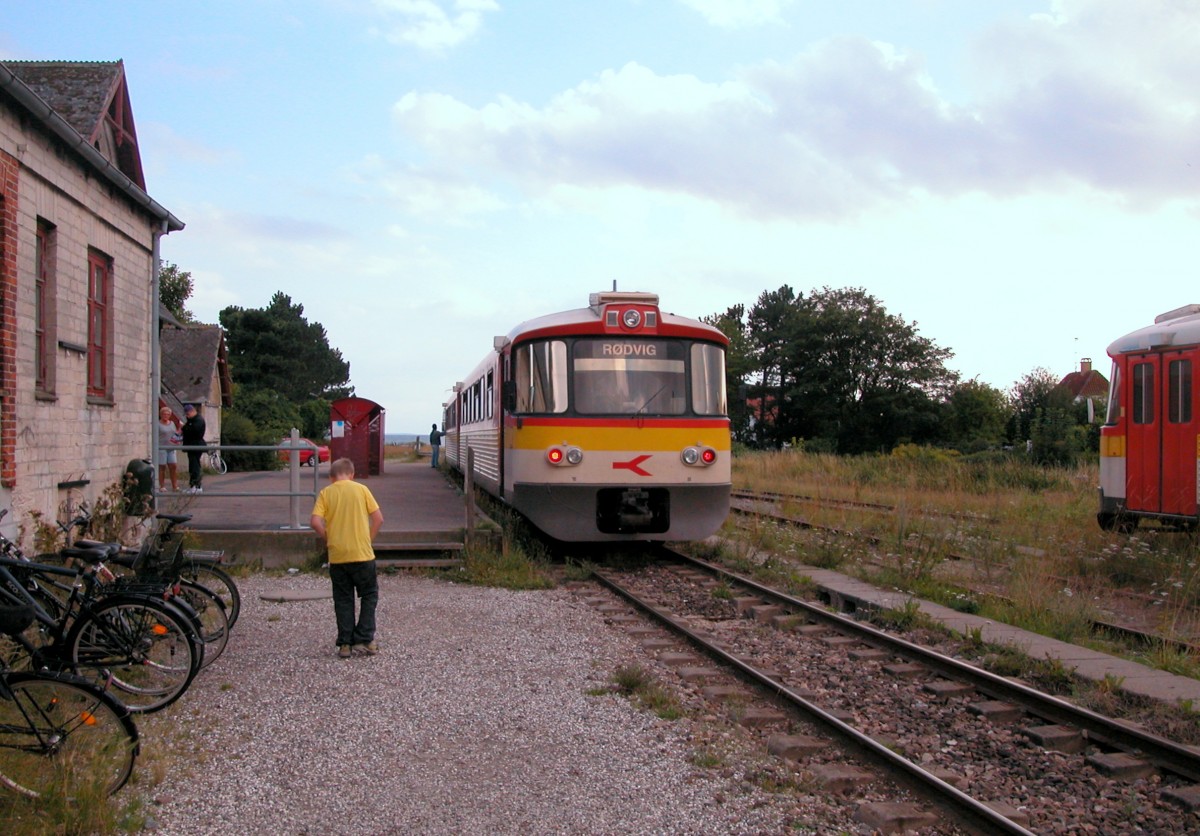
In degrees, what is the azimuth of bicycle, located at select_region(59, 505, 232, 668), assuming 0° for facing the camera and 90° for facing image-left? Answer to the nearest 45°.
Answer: approximately 90°

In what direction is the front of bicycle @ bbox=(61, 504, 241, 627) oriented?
to the viewer's left

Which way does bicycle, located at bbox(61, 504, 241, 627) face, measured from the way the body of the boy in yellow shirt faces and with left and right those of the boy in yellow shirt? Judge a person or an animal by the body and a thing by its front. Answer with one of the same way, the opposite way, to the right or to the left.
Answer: to the left

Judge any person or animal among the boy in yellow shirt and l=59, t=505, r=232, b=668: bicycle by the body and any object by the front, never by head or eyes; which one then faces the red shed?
the boy in yellow shirt

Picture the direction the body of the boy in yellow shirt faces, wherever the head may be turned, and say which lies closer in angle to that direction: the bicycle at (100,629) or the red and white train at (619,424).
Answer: the red and white train

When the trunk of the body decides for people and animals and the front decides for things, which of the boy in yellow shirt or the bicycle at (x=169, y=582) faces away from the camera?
the boy in yellow shirt

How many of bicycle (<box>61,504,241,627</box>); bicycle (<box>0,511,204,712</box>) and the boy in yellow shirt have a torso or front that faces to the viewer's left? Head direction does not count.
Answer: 2

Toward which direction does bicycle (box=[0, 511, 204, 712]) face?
to the viewer's left

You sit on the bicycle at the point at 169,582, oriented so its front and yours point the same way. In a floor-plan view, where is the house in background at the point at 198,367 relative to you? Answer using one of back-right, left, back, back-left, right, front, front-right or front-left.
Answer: right

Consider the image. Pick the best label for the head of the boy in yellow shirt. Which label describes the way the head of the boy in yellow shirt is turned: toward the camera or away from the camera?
away from the camera

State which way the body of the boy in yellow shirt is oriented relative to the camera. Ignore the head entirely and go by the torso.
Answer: away from the camera

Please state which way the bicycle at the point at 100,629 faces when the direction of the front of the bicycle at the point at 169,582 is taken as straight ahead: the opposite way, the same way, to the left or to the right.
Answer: the same way

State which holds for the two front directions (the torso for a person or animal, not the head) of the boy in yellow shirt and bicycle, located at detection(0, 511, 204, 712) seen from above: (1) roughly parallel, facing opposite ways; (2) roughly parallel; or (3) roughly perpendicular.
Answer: roughly perpendicular
